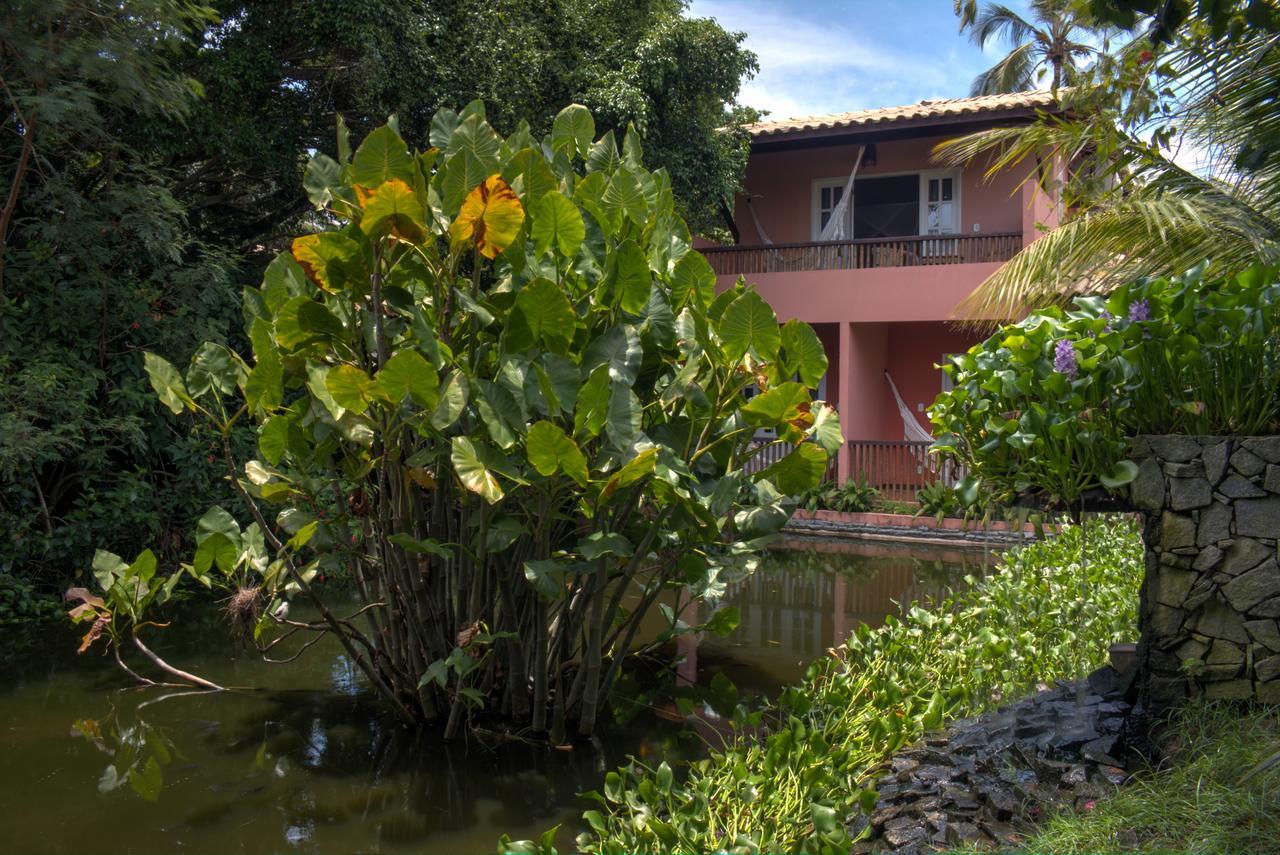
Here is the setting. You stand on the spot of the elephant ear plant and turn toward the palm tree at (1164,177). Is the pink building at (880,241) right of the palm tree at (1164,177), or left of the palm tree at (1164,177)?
left

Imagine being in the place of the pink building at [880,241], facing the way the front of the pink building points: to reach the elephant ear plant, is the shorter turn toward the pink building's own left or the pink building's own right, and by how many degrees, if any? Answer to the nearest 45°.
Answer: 0° — it already faces it

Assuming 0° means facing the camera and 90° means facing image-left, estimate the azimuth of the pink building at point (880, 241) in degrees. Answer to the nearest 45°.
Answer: approximately 0°

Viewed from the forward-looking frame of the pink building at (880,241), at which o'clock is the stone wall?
The stone wall is roughly at 12 o'clock from the pink building.
